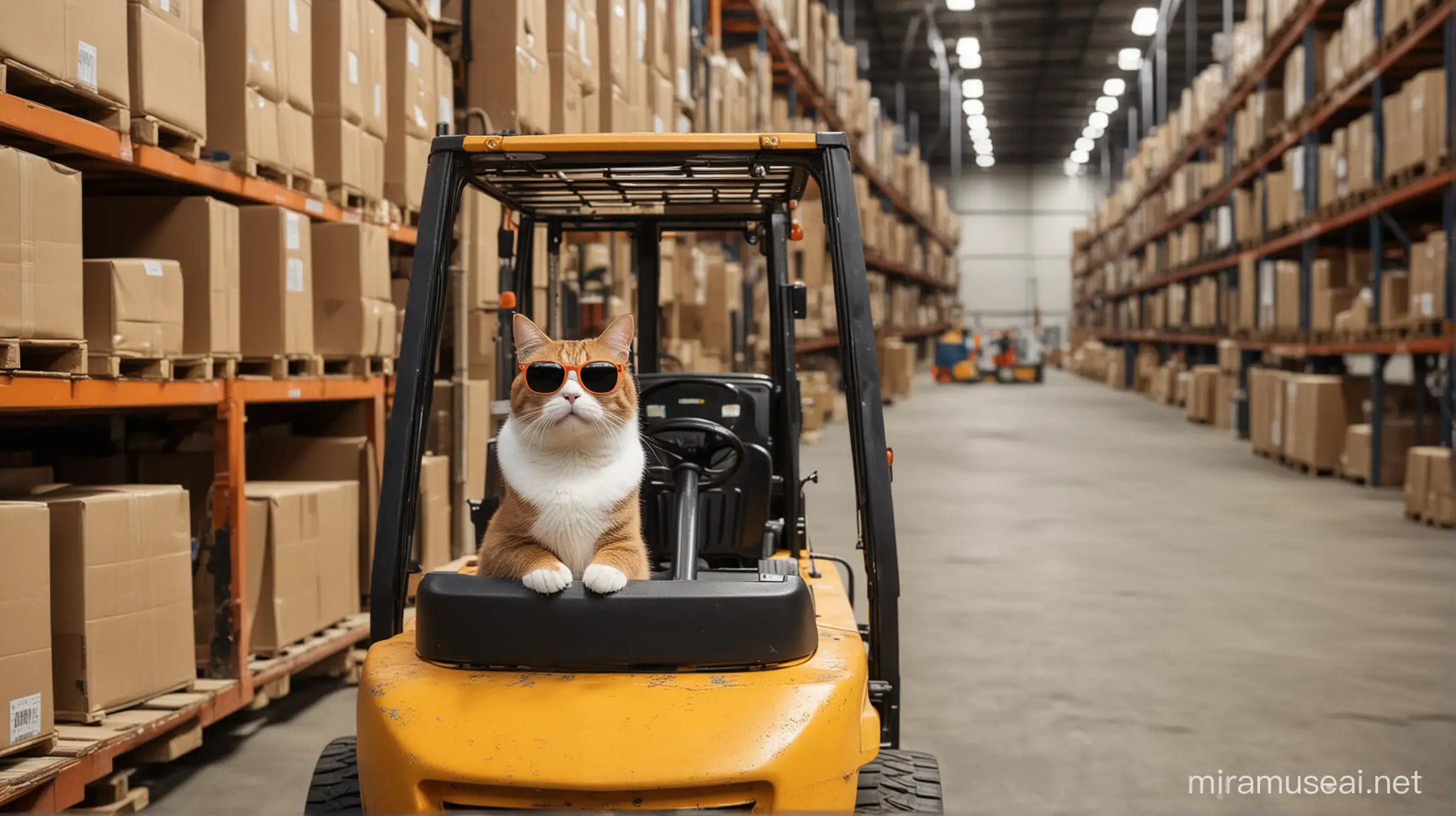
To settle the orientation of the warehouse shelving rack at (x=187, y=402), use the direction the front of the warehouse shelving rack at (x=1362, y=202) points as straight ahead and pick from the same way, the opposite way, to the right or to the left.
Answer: the opposite way

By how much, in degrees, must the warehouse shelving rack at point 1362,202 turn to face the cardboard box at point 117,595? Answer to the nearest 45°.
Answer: approximately 90° to its left

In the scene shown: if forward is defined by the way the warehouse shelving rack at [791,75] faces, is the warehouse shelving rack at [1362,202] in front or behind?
in front

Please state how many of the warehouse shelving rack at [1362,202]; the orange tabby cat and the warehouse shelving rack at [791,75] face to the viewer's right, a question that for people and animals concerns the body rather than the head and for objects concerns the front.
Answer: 1

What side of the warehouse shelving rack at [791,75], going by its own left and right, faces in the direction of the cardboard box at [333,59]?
right

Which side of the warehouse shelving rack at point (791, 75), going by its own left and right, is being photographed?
right

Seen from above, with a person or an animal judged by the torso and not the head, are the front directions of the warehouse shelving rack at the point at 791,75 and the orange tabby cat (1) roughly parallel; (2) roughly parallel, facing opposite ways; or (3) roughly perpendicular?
roughly perpendicular

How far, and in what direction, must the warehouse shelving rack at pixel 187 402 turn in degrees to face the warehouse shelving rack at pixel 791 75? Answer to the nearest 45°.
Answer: approximately 90° to its left

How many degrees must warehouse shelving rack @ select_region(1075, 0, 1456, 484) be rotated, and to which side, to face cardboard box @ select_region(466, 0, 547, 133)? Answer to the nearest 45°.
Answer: approximately 45° to its left

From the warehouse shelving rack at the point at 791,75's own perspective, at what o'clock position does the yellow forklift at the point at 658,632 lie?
The yellow forklift is roughly at 3 o'clock from the warehouse shelving rack.

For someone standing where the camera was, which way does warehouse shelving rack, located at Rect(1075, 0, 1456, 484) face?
facing to the left of the viewer

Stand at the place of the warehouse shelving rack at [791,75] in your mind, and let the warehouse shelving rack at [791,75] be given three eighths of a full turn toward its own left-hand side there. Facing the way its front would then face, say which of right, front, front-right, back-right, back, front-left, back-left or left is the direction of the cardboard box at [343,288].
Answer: back-left

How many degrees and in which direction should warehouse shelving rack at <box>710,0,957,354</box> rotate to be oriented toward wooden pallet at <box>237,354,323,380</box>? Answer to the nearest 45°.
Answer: approximately 90° to its right

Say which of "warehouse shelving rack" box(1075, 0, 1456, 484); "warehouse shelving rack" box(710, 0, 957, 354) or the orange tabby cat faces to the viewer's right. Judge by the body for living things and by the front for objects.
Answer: "warehouse shelving rack" box(710, 0, 957, 354)
